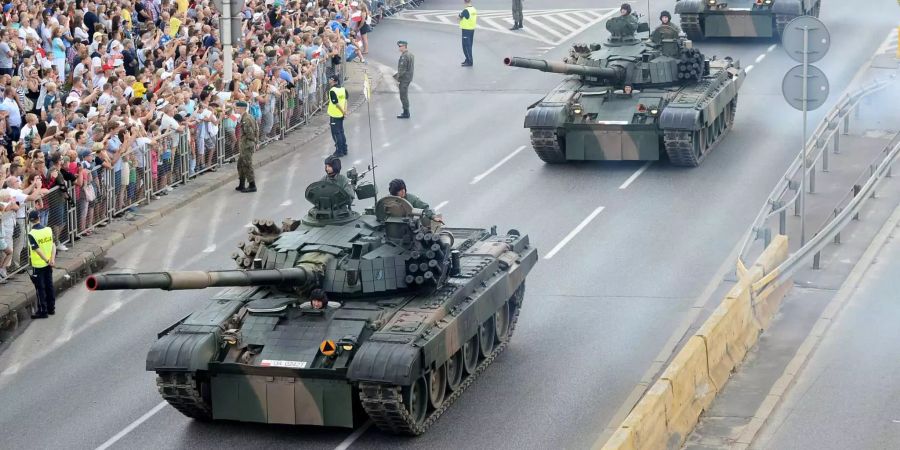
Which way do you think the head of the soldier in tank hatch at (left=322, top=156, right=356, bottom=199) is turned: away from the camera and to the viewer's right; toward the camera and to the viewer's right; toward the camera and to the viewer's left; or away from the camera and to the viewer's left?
toward the camera and to the viewer's left

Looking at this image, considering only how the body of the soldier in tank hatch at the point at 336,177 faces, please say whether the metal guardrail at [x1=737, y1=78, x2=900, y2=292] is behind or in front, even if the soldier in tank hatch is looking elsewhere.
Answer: behind

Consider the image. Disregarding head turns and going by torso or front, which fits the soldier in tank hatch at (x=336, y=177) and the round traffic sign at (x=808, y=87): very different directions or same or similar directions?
very different directions

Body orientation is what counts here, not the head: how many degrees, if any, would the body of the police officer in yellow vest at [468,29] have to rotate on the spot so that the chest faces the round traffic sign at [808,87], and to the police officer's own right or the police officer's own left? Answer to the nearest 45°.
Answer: approximately 135° to the police officer's own left

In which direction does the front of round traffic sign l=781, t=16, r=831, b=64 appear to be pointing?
away from the camera

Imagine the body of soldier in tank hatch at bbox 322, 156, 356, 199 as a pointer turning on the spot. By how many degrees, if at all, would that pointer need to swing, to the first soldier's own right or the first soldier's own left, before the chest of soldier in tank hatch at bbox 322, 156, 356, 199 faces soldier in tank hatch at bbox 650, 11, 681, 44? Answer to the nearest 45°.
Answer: approximately 180°

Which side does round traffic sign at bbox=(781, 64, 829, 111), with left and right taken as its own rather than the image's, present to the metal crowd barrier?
left

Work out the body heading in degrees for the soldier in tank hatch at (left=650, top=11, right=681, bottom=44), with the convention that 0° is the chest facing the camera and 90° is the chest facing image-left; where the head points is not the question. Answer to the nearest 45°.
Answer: approximately 45°

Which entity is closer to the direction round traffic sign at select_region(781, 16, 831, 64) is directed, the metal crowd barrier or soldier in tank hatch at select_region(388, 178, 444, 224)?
the metal crowd barrier

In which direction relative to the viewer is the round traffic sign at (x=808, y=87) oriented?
away from the camera

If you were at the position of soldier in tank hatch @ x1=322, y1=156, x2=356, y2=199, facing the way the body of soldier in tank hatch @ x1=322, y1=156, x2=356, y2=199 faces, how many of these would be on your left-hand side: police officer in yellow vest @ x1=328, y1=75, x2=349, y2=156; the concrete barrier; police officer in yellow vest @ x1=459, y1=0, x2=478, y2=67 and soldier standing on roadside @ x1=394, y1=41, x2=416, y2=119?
1

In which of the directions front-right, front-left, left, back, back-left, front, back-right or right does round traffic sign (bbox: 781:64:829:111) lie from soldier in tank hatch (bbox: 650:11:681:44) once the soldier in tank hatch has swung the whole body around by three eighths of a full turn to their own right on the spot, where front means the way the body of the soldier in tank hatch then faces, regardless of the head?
back

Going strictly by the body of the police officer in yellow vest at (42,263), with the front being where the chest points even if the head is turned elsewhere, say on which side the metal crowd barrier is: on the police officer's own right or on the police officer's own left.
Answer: on the police officer's own right

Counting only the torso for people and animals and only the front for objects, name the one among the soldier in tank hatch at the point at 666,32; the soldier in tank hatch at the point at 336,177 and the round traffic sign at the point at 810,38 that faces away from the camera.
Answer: the round traffic sign
